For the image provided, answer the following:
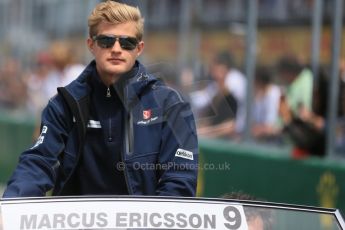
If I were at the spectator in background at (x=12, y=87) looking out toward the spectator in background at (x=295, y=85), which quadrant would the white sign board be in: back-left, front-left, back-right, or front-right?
front-right

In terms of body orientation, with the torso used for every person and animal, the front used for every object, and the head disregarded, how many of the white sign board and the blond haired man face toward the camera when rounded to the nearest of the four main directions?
2

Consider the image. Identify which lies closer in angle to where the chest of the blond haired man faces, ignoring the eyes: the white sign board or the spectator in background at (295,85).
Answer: the white sign board

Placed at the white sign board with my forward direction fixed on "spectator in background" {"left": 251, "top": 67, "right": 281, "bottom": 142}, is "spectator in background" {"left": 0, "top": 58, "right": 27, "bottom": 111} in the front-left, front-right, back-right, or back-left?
front-left

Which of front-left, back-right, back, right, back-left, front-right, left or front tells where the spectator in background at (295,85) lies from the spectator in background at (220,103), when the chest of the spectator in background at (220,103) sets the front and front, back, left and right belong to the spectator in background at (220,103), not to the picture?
left

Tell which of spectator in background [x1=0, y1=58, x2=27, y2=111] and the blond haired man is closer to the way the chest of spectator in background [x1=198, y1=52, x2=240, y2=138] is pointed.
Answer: the blond haired man

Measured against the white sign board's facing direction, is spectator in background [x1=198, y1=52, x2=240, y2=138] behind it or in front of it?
behind

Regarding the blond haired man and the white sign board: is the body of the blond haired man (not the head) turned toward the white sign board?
yes

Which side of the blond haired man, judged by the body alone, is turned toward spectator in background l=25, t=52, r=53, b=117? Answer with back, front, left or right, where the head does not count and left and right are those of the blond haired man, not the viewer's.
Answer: back

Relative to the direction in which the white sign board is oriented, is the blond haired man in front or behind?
behind

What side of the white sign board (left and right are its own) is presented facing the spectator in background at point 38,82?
back

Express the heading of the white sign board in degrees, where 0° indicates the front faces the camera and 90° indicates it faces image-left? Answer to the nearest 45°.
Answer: approximately 0°

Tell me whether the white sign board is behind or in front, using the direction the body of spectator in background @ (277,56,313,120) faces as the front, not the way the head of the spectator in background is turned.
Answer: in front

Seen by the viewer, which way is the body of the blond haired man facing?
toward the camera

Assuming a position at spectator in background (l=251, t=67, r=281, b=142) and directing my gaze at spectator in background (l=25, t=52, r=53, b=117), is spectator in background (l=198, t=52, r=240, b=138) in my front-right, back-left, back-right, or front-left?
front-left

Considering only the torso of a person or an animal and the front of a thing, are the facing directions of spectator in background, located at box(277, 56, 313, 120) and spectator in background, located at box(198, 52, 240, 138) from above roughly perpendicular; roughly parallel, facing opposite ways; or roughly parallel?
roughly parallel

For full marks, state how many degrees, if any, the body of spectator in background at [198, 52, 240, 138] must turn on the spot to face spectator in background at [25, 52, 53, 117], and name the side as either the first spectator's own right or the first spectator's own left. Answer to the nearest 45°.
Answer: approximately 90° to the first spectator's own right
